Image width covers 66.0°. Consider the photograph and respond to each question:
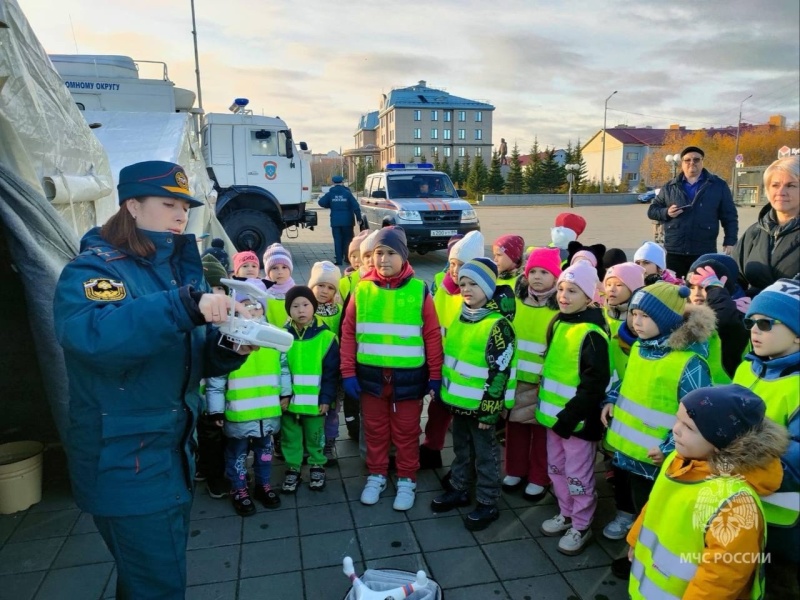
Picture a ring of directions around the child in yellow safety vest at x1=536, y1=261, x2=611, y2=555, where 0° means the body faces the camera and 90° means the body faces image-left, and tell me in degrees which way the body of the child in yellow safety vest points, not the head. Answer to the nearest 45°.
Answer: approximately 45°

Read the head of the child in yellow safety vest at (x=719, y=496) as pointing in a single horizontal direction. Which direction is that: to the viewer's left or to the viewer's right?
to the viewer's left

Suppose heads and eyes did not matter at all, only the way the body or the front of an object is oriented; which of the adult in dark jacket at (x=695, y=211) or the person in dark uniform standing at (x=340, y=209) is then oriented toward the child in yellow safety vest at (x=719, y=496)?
the adult in dark jacket

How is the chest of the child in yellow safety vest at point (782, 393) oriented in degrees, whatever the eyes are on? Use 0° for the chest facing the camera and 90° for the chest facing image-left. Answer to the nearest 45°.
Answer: approximately 45°

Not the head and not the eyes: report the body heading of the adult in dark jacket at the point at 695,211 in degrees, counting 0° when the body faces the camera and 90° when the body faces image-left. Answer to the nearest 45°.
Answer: approximately 0°
